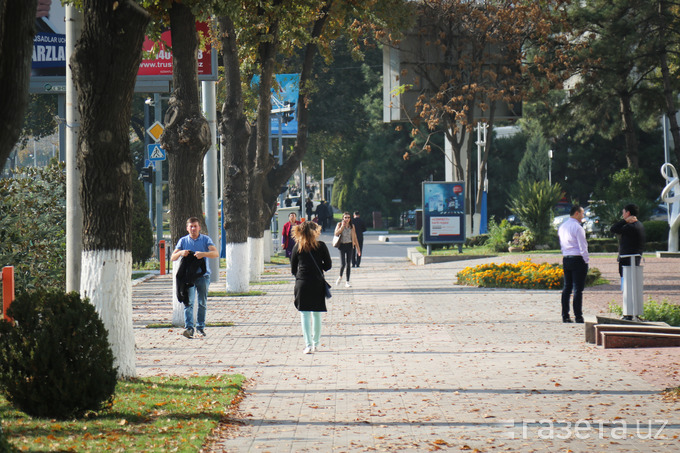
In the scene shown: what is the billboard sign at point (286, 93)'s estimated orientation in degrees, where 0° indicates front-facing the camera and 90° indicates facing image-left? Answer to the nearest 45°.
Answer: approximately 0°

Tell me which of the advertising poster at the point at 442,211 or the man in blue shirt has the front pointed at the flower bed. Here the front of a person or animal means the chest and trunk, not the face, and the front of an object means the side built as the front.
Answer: the advertising poster

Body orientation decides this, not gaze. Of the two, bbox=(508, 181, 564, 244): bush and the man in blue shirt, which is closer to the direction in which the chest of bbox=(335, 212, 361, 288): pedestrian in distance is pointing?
the man in blue shirt

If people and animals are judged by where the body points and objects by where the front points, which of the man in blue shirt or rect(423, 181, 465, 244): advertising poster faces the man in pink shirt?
the advertising poster

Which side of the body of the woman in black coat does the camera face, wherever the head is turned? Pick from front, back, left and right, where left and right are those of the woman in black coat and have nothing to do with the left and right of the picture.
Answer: back

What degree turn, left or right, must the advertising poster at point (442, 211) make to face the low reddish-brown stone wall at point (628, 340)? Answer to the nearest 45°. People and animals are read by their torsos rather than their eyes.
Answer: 0° — it already faces it

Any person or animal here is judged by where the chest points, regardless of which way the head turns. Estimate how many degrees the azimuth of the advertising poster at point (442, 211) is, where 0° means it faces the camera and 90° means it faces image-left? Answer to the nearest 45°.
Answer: approximately 0°

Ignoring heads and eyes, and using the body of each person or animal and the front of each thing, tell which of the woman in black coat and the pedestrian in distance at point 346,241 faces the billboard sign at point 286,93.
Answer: the woman in black coat
